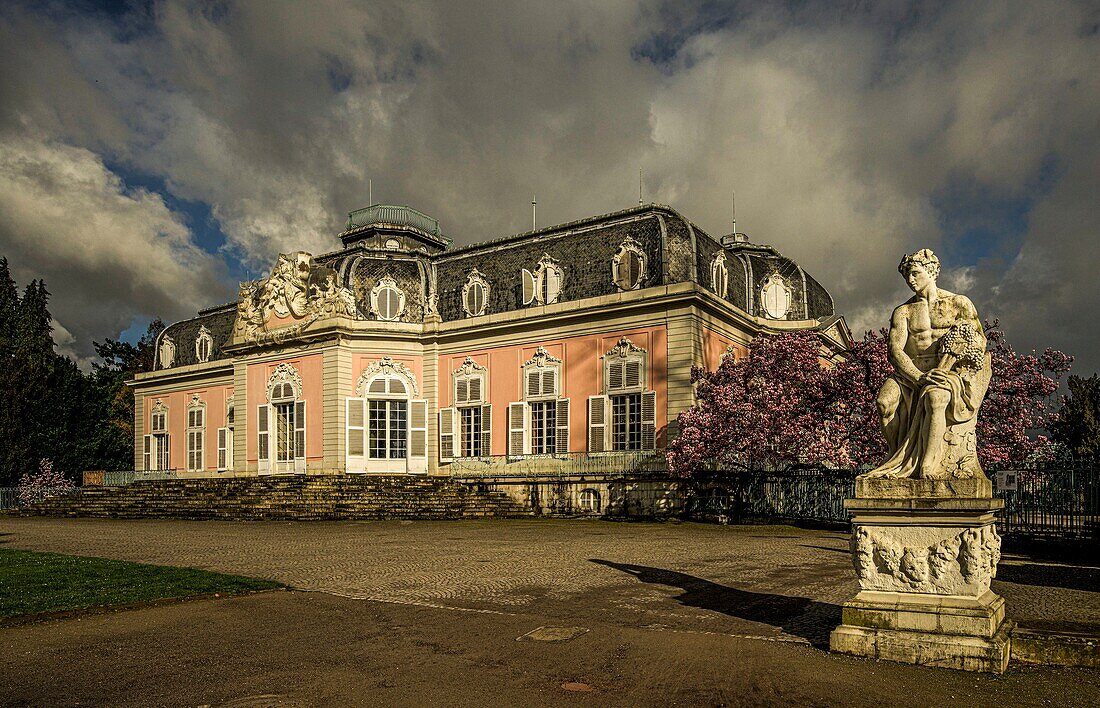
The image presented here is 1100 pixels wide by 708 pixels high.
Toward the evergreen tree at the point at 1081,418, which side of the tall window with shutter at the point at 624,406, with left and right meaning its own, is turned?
back

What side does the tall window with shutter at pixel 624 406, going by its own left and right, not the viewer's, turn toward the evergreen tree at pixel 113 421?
right

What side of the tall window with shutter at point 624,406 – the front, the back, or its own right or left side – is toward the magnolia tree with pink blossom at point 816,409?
left

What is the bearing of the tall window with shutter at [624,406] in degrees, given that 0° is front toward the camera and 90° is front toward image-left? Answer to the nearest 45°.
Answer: approximately 45°

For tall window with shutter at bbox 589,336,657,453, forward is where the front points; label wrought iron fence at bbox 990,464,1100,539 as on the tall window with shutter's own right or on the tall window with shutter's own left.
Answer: on the tall window with shutter's own left

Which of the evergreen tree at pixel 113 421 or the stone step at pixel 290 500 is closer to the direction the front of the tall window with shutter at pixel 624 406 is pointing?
the stone step

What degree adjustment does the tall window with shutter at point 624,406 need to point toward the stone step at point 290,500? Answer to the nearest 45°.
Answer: approximately 45° to its right

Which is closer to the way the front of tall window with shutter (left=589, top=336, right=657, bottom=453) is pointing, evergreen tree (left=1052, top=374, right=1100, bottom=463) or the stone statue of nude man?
the stone statue of nude man

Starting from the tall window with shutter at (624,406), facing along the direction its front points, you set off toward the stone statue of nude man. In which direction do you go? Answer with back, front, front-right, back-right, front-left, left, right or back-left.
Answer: front-left

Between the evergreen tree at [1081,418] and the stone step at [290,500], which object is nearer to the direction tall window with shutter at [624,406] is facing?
the stone step
